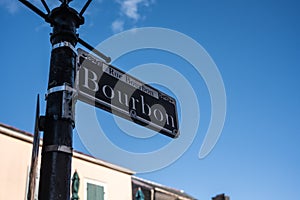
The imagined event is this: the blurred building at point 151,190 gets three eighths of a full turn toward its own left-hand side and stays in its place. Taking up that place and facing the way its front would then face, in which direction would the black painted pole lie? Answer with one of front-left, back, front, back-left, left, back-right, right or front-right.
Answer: back

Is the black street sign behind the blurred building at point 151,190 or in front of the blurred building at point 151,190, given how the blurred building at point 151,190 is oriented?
in front
